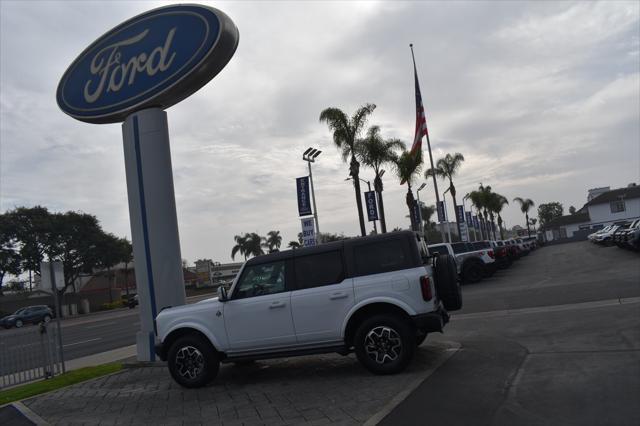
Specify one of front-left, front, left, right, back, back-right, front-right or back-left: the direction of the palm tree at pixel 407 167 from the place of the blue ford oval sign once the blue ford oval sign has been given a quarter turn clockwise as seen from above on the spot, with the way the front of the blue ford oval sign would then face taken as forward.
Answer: right

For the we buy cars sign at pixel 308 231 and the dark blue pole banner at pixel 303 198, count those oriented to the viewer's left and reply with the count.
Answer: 0

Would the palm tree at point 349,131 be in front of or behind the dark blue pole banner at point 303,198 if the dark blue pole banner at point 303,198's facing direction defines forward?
behind

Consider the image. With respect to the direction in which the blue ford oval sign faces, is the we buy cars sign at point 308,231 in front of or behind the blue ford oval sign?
behind

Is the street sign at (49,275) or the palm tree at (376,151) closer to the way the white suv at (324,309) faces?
the street sign

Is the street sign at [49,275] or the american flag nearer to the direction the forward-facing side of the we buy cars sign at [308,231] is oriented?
the street sign

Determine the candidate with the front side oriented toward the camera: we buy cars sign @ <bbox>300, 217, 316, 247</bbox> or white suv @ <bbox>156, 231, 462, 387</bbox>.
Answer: the we buy cars sign

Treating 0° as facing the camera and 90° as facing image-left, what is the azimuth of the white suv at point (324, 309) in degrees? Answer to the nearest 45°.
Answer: approximately 90°

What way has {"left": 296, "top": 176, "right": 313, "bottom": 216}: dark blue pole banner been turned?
toward the camera

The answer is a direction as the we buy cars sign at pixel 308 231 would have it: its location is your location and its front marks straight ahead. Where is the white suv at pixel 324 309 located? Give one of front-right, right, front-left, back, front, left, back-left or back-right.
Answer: front

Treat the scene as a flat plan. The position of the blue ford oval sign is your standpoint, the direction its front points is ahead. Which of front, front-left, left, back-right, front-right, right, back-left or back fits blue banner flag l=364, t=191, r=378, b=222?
back

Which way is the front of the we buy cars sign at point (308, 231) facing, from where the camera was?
facing the viewer

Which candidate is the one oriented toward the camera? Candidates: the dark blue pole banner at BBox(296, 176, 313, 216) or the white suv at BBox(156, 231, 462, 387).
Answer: the dark blue pole banner

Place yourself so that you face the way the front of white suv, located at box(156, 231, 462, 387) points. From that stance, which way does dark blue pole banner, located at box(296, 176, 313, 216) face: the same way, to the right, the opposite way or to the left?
to the left

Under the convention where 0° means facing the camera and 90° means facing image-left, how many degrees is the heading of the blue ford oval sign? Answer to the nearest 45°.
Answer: approximately 45°
